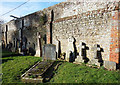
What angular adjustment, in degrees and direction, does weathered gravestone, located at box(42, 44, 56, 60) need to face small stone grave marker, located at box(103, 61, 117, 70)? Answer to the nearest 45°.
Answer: approximately 45° to its left

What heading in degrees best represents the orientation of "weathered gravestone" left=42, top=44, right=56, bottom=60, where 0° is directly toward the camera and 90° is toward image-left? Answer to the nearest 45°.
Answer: approximately 0°
